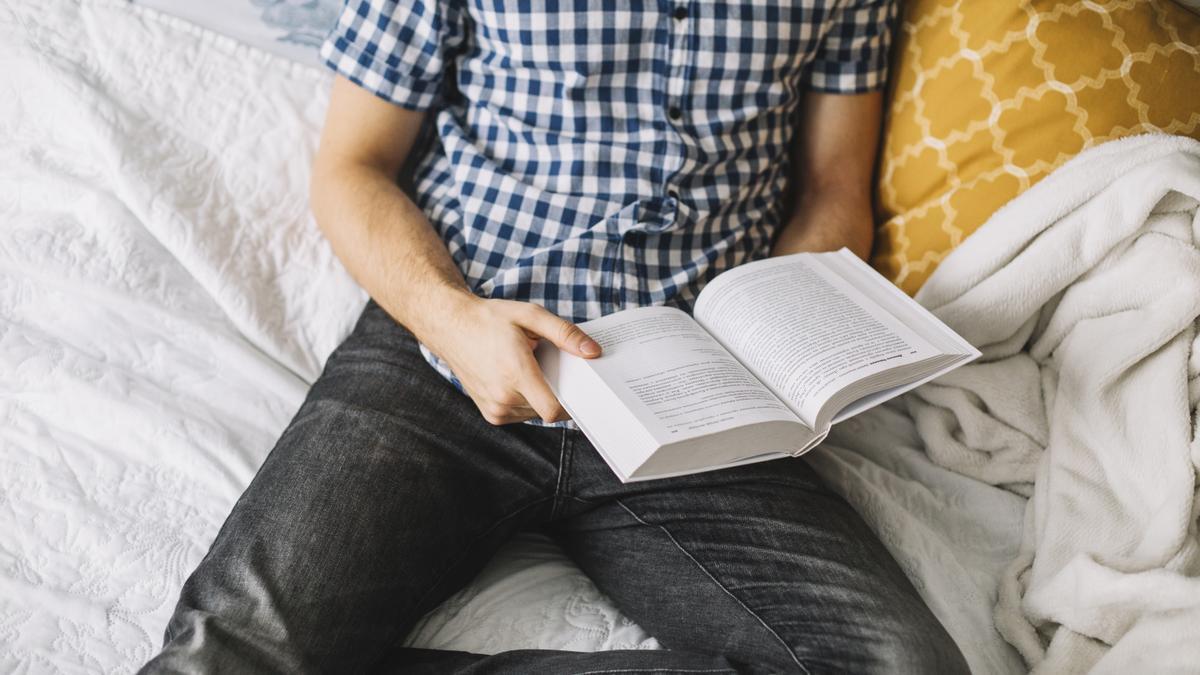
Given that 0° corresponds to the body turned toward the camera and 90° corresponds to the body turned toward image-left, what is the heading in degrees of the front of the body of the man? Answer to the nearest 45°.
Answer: approximately 0°
